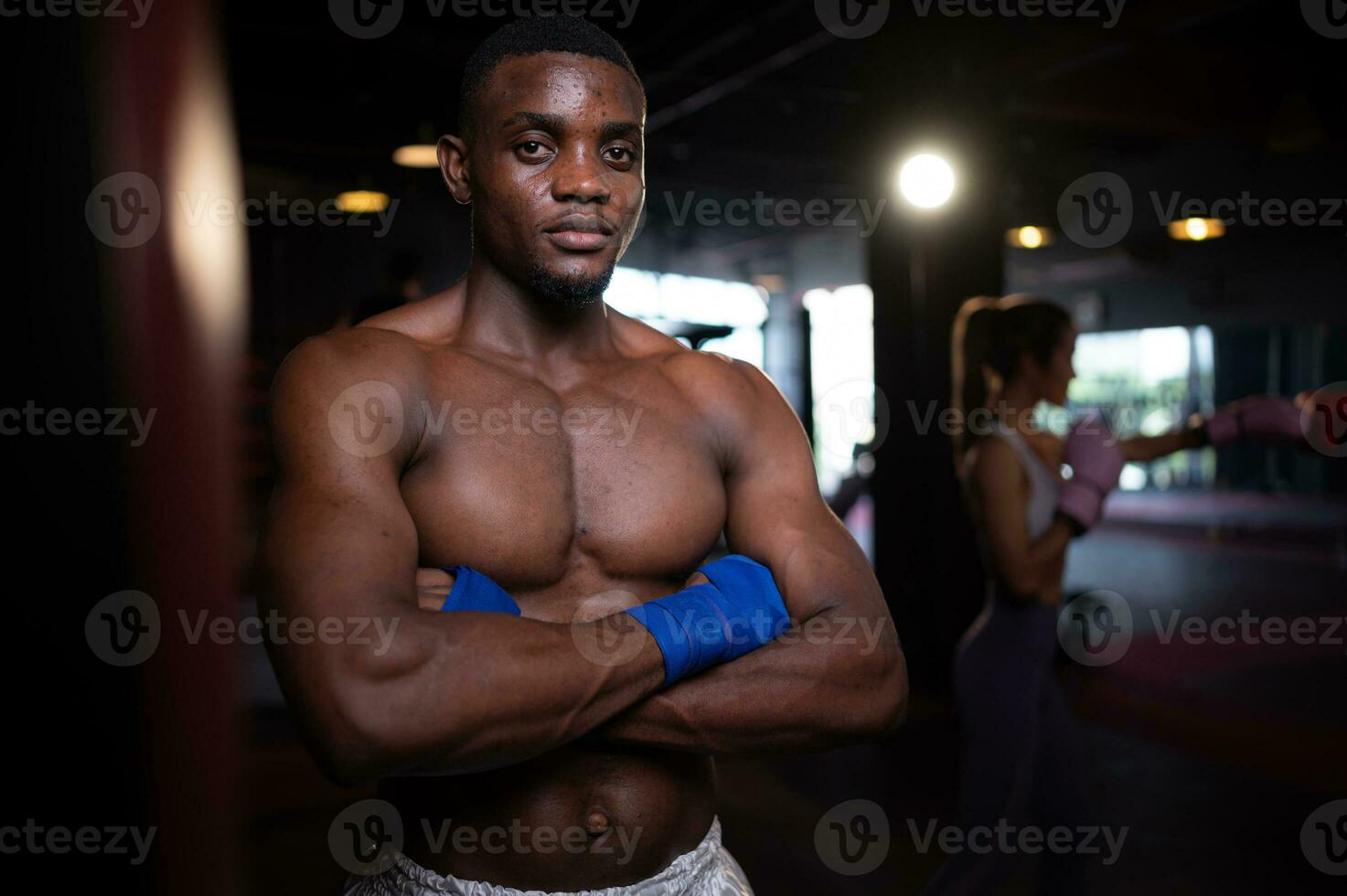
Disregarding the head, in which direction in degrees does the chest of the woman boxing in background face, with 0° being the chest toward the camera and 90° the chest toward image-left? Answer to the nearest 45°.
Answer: approximately 270°

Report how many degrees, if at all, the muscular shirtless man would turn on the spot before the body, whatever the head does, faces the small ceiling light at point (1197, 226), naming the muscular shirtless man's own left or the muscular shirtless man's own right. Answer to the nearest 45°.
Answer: approximately 135° to the muscular shirtless man's own left

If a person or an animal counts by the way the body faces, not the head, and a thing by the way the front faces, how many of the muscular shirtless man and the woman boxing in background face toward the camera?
1

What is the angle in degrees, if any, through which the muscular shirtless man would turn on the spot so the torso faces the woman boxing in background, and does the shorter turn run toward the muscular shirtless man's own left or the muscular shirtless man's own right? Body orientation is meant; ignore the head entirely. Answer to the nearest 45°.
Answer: approximately 135° to the muscular shirtless man's own left

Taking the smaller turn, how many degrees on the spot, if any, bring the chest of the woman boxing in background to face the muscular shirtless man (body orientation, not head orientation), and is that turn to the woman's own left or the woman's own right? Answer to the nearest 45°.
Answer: approximately 90° to the woman's own right

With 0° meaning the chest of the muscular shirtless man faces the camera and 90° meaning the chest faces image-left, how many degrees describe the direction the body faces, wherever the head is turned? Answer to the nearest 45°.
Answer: approximately 0°

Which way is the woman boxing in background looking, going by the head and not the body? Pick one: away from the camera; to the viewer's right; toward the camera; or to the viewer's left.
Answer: to the viewer's right

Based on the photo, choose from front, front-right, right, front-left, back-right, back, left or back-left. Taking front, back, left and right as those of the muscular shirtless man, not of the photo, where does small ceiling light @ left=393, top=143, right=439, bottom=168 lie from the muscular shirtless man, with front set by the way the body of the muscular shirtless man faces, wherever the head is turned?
back

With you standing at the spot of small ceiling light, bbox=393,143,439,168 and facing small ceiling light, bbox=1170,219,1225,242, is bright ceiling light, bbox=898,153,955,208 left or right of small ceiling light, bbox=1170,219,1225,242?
right
